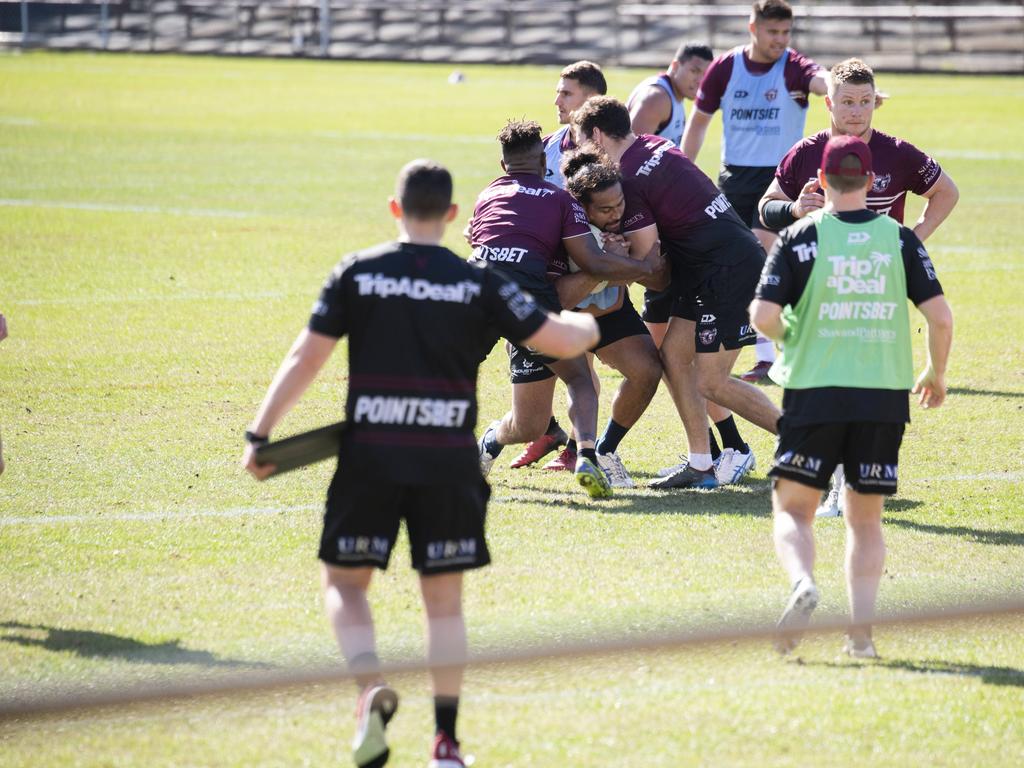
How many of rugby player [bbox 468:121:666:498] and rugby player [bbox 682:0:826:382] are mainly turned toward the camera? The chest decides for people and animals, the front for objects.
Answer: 1

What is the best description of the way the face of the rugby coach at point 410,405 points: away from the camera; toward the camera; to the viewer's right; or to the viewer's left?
away from the camera

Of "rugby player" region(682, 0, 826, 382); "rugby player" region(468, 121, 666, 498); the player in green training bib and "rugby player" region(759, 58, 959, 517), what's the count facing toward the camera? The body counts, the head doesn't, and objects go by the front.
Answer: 2

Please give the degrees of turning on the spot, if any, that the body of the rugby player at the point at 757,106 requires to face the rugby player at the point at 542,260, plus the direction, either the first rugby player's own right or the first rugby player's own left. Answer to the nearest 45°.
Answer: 0° — they already face them

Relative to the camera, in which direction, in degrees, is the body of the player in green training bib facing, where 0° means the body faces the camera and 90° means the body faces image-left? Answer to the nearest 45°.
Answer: approximately 180°

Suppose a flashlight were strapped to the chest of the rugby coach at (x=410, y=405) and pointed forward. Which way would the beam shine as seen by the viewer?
away from the camera

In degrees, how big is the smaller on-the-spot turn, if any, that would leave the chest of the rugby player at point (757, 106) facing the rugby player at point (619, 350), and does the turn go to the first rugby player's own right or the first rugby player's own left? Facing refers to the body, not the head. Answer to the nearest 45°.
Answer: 0° — they already face them

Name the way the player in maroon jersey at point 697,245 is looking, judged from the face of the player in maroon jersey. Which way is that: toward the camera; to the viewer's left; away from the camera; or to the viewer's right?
to the viewer's left

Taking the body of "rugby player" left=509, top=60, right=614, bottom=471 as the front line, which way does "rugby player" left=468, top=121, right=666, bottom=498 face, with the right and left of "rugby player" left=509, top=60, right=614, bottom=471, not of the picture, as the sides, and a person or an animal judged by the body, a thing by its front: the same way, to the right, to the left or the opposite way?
the opposite way

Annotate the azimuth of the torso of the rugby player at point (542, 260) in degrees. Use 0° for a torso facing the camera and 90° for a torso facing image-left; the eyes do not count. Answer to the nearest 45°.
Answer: approximately 225°
